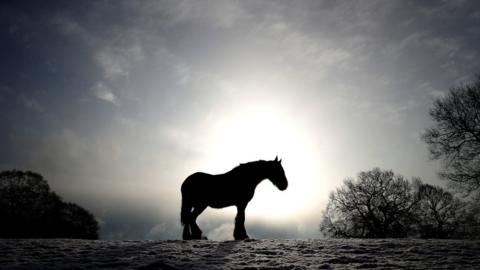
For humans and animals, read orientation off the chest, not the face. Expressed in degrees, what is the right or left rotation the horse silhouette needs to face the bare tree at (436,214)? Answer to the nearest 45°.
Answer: approximately 45° to its left

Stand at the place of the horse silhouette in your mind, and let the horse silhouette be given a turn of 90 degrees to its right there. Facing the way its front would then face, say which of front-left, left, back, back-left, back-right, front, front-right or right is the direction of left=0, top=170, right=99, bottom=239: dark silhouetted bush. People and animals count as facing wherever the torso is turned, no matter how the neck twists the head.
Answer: back-right

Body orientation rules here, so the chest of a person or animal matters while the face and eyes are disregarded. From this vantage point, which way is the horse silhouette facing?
to the viewer's right
